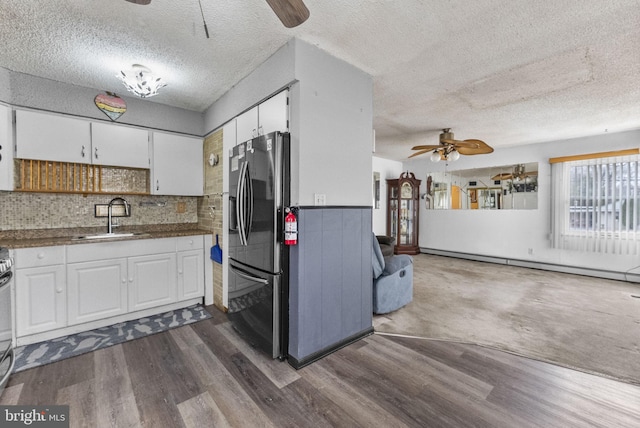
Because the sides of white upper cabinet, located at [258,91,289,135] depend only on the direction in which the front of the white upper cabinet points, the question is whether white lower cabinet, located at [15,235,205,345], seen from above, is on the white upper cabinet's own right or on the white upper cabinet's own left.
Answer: on the white upper cabinet's own right

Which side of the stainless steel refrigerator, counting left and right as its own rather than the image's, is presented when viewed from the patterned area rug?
right

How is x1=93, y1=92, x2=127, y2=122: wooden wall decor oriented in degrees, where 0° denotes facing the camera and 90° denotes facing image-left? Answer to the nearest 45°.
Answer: approximately 0°

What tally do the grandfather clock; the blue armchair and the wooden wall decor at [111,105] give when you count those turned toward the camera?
2

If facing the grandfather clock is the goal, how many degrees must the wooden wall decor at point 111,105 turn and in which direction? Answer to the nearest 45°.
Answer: approximately 90° to its left

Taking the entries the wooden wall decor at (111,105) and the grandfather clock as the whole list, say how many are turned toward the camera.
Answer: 2

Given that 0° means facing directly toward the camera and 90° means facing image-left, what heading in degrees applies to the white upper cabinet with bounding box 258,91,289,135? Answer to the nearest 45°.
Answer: approximately 45°
